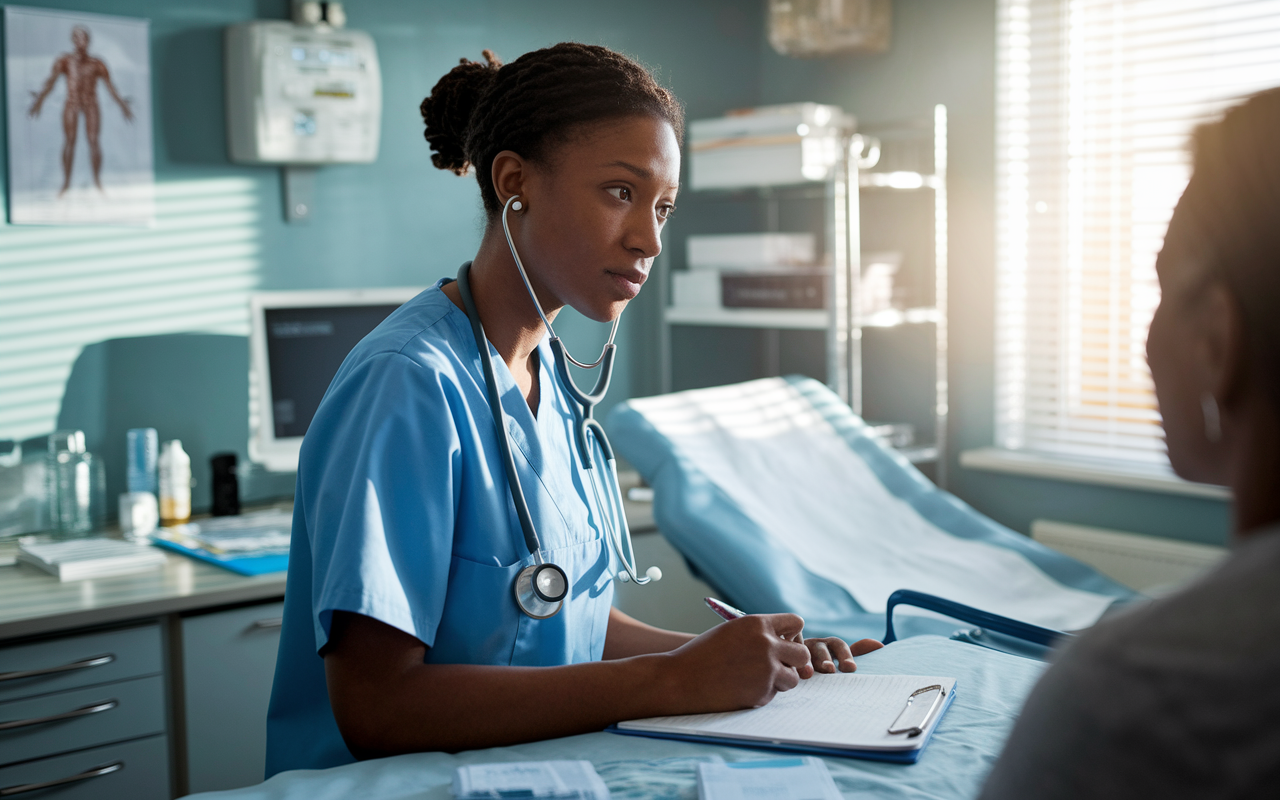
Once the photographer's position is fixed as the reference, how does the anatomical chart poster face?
facing the viewer

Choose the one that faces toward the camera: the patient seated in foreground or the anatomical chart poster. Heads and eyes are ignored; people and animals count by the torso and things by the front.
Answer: the anatomical chart poster

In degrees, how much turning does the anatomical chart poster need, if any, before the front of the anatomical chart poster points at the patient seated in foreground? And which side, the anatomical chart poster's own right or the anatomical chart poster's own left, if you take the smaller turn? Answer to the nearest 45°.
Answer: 0° — it already faces them

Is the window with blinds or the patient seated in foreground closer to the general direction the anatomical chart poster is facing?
the patient seated in foreground

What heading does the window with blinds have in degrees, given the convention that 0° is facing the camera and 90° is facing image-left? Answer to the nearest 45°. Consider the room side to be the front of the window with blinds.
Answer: approximately 45°

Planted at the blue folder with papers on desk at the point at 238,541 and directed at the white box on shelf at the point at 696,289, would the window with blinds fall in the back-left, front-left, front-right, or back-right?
front-right

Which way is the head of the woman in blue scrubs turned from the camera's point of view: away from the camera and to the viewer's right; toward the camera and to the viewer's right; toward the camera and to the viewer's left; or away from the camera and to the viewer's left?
toward the camera and to the viewer's right

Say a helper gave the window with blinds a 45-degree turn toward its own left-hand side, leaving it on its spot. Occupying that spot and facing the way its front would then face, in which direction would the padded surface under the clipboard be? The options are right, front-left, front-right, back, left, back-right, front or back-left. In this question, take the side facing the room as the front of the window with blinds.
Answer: front

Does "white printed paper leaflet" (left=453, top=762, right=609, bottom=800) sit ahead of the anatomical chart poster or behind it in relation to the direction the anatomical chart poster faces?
ahead

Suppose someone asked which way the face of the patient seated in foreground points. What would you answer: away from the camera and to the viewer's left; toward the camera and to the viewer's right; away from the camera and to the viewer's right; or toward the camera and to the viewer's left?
away from the camera and to the viewer's left

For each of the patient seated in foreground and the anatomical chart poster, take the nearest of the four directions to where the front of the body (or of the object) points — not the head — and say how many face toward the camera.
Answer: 1

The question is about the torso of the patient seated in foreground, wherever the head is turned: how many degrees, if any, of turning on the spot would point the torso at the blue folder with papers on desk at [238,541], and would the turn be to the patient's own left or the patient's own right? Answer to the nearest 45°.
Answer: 0° — they already face it

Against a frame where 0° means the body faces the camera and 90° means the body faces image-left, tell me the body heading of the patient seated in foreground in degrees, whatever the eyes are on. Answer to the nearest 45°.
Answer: approximately 135°
